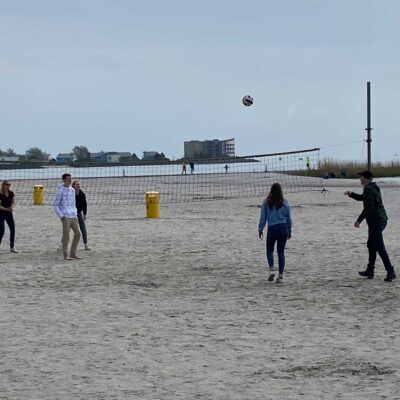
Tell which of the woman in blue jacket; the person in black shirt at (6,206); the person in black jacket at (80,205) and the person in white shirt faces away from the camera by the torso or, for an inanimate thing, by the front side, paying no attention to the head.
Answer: the woman in blue jacket

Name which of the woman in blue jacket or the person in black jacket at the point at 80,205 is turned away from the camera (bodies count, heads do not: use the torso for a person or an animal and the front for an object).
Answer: the woman in blue jacket

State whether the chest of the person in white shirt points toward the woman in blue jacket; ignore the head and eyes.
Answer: yes

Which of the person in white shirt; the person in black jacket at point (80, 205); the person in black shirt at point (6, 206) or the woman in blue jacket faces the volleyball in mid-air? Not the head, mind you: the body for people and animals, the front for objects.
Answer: the woman in blue jacket

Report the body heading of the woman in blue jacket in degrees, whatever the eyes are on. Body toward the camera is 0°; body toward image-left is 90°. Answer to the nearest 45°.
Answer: approximately 180°

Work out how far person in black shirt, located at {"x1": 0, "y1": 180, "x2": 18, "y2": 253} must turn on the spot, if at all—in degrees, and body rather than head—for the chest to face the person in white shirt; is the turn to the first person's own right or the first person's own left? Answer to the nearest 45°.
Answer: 0° — they already face them

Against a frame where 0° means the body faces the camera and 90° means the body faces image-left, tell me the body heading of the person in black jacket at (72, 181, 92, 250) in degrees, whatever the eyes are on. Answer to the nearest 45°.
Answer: approximately 315°

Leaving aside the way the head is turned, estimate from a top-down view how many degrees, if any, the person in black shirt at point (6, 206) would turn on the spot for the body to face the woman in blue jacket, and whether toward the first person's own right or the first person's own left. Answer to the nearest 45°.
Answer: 0° — they already face them

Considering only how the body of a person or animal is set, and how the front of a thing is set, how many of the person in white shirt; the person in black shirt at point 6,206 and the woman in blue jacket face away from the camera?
1

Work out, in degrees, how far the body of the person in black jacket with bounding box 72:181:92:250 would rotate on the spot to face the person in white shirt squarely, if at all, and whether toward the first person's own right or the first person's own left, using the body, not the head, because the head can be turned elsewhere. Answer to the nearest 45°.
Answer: approximately 45° to the first person's own right

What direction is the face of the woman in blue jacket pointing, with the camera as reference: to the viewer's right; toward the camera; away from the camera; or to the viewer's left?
away from the camera

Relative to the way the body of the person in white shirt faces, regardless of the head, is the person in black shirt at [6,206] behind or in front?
behind
